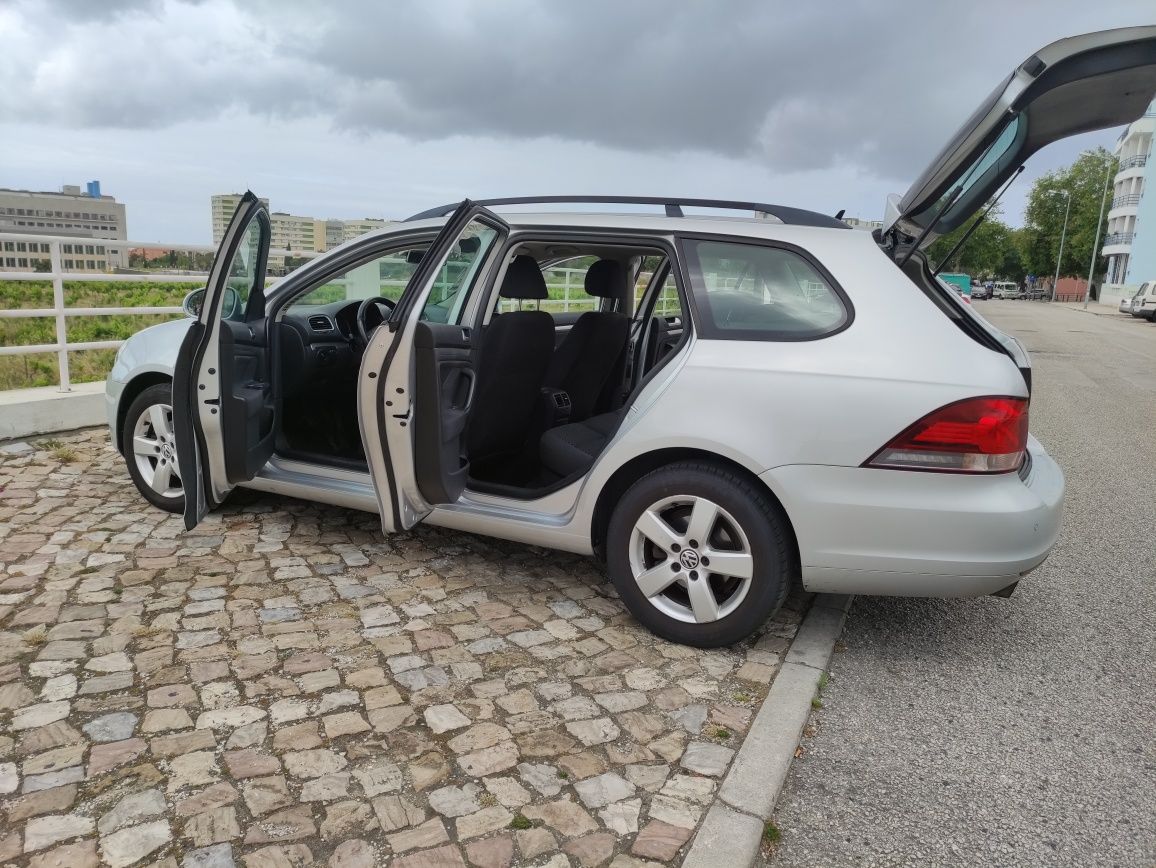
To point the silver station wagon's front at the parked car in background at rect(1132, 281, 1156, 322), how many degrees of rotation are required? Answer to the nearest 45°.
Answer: approximately 90° to its right

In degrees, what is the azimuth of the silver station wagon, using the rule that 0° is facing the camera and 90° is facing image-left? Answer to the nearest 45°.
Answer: approximately 135°

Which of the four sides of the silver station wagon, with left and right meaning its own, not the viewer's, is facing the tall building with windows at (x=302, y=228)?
front

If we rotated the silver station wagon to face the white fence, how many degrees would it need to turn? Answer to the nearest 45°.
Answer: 0° — it already faces it
